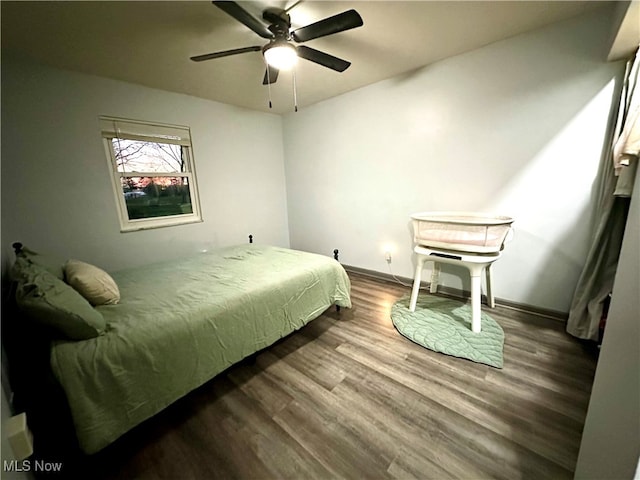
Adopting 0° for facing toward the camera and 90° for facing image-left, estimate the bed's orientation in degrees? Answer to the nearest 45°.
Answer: approximately 225°
